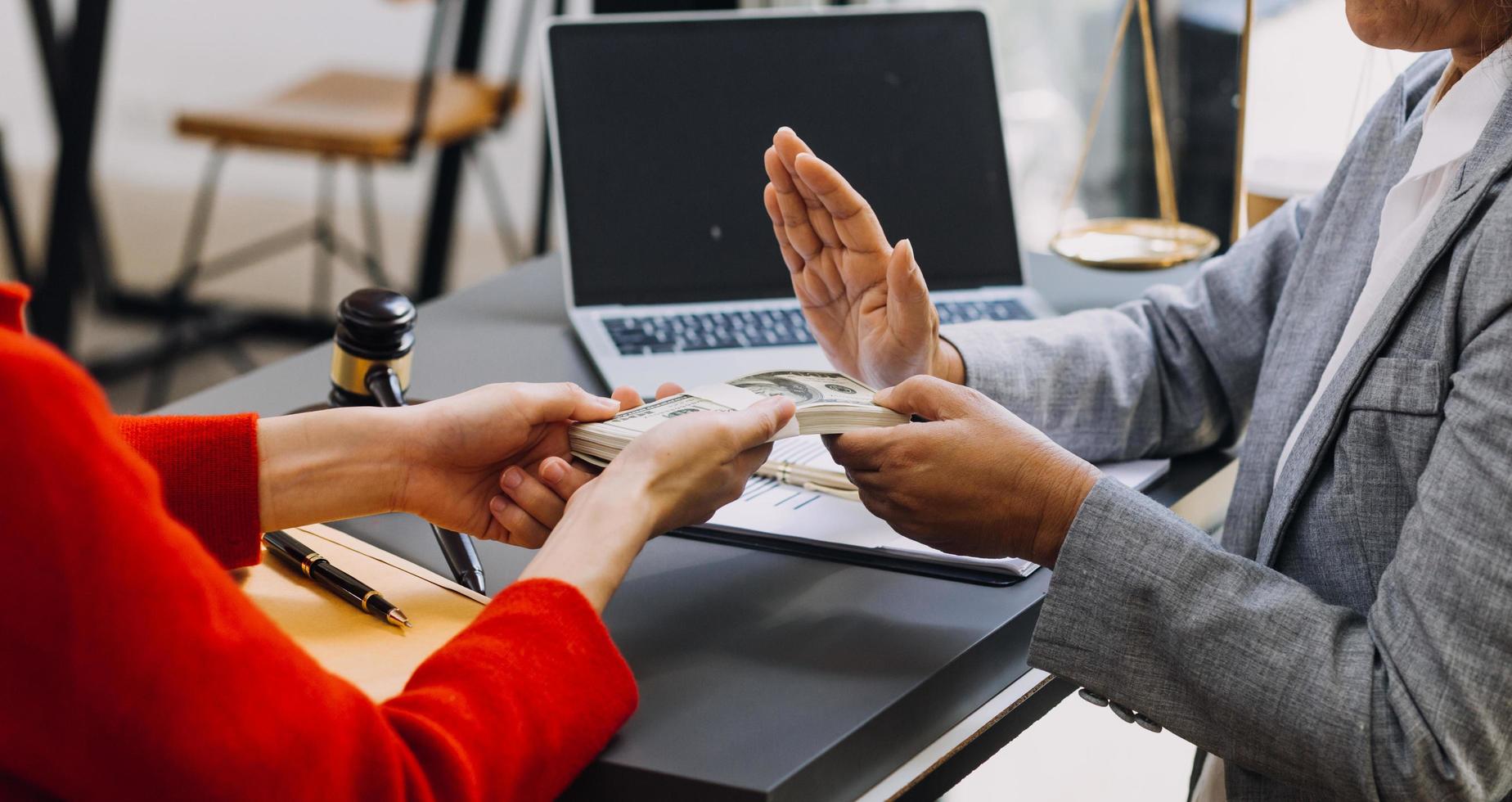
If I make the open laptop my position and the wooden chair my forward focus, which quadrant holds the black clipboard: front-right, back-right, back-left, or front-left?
back-left

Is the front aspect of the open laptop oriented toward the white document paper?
yes

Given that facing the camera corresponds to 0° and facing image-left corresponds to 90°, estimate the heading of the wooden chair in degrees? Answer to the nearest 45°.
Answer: approximately 135°

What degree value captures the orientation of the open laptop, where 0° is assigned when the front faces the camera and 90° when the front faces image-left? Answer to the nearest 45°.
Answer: approximately 0°

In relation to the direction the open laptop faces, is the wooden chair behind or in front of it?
behind

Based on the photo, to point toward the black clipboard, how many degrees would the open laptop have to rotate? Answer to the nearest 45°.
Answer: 0° — it already faces it

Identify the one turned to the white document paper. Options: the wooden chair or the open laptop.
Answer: the open laptop

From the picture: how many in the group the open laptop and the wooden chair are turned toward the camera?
1

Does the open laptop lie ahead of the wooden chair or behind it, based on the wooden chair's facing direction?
behind

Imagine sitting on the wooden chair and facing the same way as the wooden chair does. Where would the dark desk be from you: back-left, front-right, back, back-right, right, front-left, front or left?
back-left
